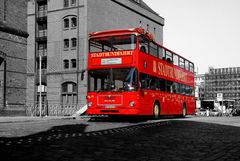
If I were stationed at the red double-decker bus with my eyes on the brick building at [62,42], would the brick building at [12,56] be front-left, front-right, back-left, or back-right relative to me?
front-left

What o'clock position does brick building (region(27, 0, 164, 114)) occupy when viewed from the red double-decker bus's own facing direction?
The brick building is roughly at 4 o'clock from the red double-decker bus.

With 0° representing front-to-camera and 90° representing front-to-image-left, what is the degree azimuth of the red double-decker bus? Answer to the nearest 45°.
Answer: approximately 45°

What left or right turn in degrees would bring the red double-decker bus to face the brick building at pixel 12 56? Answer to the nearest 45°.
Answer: approximately 90° to its right
